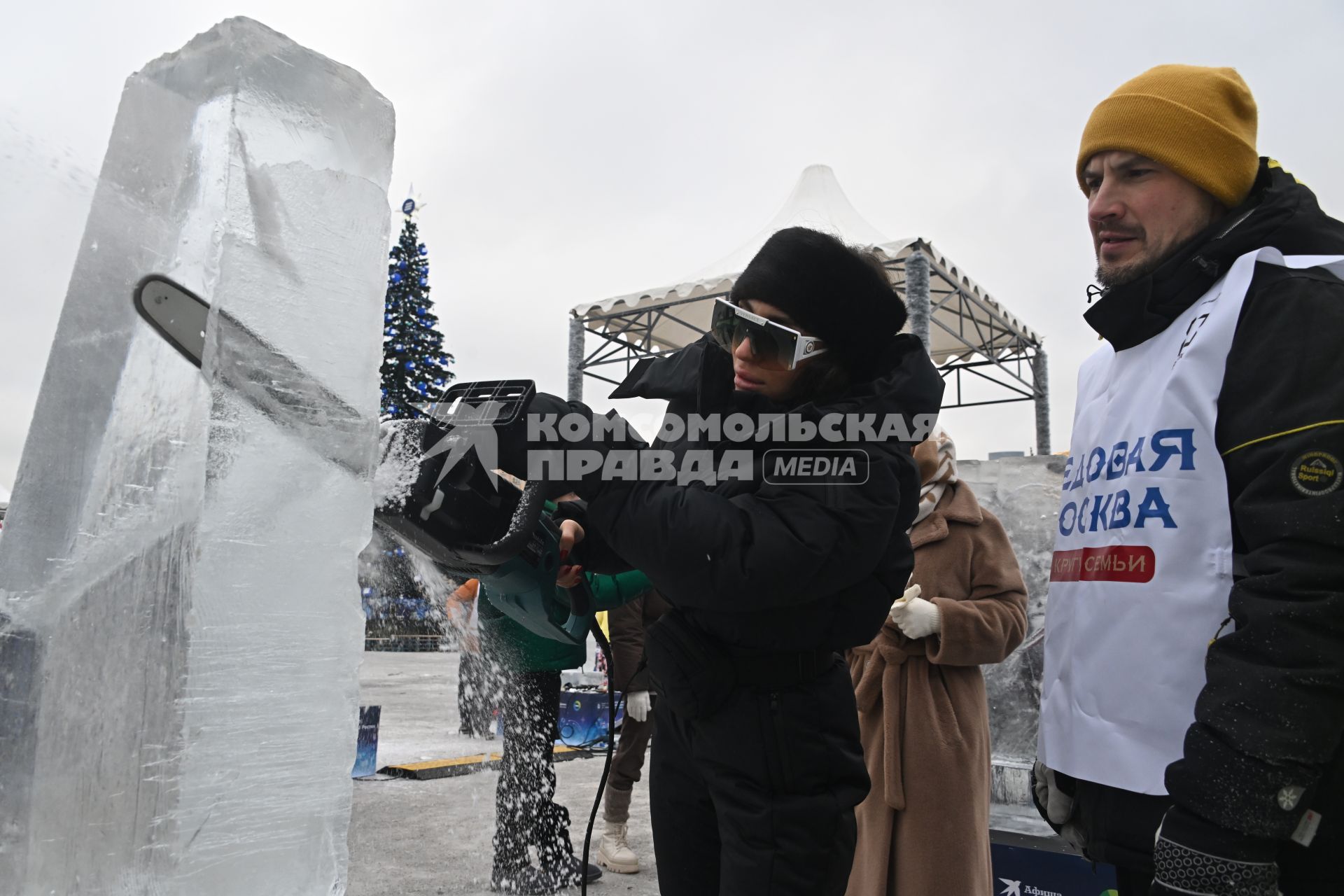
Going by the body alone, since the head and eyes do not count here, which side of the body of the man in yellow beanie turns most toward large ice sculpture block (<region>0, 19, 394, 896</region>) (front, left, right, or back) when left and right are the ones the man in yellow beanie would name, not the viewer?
front

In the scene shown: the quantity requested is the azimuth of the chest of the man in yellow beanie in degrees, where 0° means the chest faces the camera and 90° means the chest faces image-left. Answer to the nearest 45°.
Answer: approximately 45°

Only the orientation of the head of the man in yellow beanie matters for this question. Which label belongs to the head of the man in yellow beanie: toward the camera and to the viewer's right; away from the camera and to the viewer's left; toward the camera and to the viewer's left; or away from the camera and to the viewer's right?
toward the camera and to the viewer's left

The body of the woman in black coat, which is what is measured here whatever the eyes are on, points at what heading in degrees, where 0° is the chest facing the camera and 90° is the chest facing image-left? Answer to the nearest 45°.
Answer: approximately 45°

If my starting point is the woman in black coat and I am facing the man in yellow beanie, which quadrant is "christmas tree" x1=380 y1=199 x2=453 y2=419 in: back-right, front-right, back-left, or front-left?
back-left

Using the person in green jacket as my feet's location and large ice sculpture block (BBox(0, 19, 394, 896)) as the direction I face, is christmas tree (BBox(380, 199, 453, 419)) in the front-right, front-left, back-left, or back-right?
back-right

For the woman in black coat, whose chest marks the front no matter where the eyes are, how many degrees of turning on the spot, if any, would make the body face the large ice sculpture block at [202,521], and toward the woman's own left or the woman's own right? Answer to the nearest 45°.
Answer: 0° — they already face it

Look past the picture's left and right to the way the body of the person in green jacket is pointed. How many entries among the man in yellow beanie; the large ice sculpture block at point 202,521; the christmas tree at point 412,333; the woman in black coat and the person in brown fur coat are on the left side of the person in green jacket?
1
